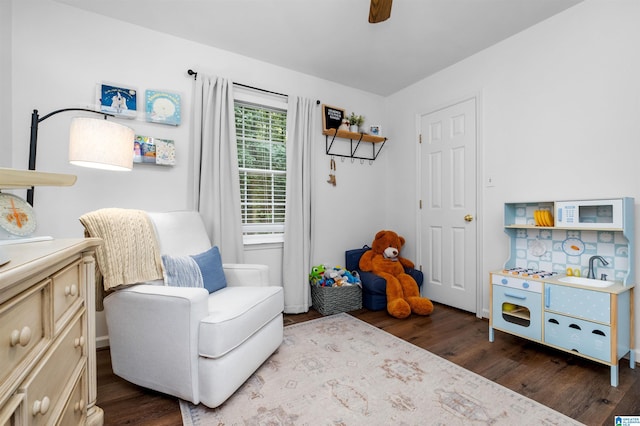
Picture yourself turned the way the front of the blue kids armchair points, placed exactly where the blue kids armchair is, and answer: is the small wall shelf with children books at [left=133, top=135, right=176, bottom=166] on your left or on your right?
on your right

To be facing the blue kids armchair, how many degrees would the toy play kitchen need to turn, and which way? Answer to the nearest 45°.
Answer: approximately 45° to its right

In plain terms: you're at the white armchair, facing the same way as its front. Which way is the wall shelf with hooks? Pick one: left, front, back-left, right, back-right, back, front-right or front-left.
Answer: left

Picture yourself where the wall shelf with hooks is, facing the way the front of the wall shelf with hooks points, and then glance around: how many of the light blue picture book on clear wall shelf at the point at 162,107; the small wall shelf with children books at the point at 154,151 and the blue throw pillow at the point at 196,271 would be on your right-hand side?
3

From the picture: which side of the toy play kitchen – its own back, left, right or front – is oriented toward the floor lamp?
front

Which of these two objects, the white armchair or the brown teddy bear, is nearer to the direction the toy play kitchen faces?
the white armchair

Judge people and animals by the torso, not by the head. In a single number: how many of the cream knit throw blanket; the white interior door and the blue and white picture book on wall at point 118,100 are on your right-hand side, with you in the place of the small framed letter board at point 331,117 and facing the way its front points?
2

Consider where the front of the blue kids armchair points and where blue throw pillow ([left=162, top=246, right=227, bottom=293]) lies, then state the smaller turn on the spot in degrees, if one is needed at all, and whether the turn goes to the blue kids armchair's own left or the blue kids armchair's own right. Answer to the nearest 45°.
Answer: approximately 90° to the blue kids armchair's own right

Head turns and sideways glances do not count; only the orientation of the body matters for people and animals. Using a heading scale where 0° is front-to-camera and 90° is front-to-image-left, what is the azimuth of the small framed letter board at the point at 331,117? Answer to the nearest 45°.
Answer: approximately 315°

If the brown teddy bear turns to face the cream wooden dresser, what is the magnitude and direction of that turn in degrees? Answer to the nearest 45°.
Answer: approximately 45° to its right

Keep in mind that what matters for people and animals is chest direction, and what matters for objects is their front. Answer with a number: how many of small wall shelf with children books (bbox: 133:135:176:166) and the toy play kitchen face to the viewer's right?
0

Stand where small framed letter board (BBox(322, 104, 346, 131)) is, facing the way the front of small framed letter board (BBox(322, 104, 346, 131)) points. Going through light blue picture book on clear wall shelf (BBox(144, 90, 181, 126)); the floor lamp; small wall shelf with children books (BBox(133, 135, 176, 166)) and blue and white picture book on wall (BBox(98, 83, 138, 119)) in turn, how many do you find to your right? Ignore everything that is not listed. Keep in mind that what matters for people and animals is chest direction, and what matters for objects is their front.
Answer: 4

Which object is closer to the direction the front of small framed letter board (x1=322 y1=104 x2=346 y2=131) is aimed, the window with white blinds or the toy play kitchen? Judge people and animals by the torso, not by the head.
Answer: the toy play kitchen

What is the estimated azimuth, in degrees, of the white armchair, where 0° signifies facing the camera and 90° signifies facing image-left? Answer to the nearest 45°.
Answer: approximately 315°

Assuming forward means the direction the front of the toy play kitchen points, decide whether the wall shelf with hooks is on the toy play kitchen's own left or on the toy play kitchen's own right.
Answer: on the toy play kitchen's own right
